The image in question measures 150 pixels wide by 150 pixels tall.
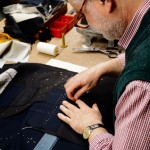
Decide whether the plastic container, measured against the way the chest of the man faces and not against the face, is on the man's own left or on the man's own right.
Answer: on the man's own right

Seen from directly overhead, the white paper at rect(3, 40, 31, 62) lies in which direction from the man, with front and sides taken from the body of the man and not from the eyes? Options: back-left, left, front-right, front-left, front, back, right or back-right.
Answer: front-right

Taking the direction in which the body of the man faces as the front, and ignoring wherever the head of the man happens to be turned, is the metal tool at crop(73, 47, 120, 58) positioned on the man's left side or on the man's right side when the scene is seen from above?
on the man's right side

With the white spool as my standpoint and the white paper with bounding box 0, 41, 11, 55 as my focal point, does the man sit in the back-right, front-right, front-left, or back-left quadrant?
back-left

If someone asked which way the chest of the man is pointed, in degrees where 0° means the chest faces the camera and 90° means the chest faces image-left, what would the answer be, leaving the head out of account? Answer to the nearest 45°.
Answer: approximately 90°

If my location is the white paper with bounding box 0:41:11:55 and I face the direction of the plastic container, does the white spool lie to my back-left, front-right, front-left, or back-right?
front-right
